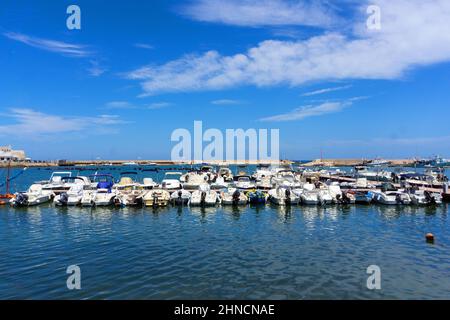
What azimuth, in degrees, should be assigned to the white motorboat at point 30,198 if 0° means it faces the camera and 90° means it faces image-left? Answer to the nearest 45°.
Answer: approximately 225°

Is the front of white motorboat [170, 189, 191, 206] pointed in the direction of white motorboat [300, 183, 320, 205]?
no

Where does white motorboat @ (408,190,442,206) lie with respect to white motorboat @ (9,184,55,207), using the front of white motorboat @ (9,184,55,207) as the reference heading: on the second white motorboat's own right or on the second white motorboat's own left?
on the second white motorboat's own right

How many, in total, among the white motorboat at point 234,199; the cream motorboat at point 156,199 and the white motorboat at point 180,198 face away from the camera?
3

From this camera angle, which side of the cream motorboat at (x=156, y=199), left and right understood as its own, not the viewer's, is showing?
back

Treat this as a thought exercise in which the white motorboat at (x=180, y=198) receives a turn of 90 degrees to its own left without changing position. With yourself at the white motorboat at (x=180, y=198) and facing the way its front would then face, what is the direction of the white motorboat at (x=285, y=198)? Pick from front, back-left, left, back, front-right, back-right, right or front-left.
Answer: back

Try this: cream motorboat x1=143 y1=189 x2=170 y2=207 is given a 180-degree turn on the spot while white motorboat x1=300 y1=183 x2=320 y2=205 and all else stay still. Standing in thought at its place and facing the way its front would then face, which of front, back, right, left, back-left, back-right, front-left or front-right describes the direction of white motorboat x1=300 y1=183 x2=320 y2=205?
left

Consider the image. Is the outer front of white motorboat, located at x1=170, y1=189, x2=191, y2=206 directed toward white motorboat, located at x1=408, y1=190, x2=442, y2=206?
no

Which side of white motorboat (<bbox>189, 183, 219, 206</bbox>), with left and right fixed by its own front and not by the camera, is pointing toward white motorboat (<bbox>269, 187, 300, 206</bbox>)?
right

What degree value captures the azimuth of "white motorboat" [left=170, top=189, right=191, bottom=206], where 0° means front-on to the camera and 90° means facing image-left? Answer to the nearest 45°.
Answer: approximately 180°

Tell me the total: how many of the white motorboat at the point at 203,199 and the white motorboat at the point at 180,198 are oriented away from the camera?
2

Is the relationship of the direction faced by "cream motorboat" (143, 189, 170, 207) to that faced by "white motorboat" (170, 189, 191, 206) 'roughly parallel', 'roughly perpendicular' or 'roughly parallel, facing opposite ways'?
roughly parallel

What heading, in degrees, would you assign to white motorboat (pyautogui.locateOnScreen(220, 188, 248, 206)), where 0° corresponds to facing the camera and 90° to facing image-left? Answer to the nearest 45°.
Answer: approximately 180°

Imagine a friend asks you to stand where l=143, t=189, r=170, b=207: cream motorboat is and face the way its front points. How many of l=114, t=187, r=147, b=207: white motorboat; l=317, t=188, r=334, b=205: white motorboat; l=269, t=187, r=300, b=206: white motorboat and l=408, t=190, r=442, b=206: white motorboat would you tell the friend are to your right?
3

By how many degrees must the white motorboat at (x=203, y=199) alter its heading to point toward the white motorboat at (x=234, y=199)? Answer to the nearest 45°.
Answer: approximately 90° to its right

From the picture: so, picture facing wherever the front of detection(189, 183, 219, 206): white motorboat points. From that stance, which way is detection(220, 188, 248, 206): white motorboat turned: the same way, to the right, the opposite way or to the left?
the same way

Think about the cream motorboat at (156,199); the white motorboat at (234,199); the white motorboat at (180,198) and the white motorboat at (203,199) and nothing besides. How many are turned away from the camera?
4

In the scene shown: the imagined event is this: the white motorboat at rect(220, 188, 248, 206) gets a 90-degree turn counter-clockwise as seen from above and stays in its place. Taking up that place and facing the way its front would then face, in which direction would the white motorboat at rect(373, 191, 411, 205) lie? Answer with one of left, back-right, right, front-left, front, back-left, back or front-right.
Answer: back
